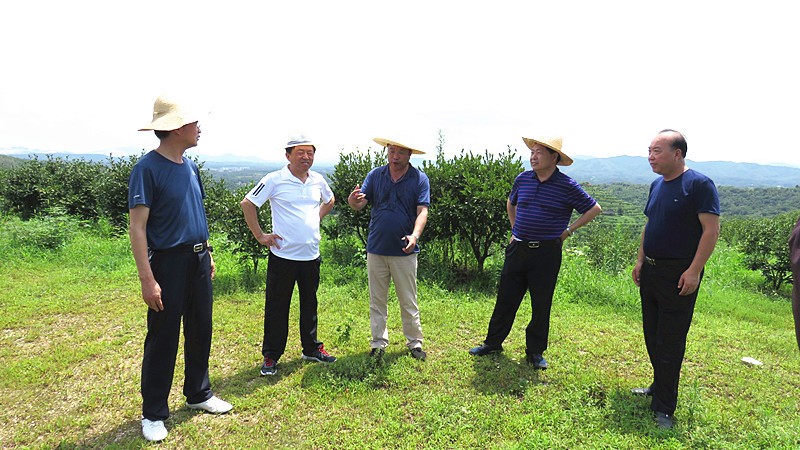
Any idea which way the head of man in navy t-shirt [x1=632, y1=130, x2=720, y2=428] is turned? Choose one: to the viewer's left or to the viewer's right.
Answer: to the viewer's left

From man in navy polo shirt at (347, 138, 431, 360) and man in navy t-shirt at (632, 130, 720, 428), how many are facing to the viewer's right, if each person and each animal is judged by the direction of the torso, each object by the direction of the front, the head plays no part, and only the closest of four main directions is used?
0

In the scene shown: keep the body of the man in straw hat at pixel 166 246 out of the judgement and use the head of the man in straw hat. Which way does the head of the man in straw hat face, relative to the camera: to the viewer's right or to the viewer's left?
to the viewer's right

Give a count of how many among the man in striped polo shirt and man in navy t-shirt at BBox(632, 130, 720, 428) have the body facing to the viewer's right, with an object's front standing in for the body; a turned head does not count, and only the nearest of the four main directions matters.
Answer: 0

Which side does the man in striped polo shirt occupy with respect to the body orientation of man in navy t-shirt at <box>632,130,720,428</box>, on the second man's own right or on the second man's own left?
on the second man's own right

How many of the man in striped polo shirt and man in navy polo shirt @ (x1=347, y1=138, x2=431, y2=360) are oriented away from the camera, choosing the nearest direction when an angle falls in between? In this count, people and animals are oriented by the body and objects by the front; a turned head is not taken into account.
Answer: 0

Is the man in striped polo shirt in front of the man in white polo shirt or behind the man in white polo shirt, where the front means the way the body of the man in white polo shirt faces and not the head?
in front

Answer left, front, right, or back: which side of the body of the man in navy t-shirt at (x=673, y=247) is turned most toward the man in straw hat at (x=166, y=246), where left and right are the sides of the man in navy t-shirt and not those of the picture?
front

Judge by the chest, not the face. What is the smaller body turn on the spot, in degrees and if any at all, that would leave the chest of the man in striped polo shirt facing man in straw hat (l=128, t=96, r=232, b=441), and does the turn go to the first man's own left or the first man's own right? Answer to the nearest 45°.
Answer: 0° — they already face them

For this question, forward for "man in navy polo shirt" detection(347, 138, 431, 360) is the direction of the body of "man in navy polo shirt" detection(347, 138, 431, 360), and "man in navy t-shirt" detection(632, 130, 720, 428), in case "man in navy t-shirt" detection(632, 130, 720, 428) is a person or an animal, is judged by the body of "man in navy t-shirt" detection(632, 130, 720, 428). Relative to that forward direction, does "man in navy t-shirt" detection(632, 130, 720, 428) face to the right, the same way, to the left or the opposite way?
to the right
